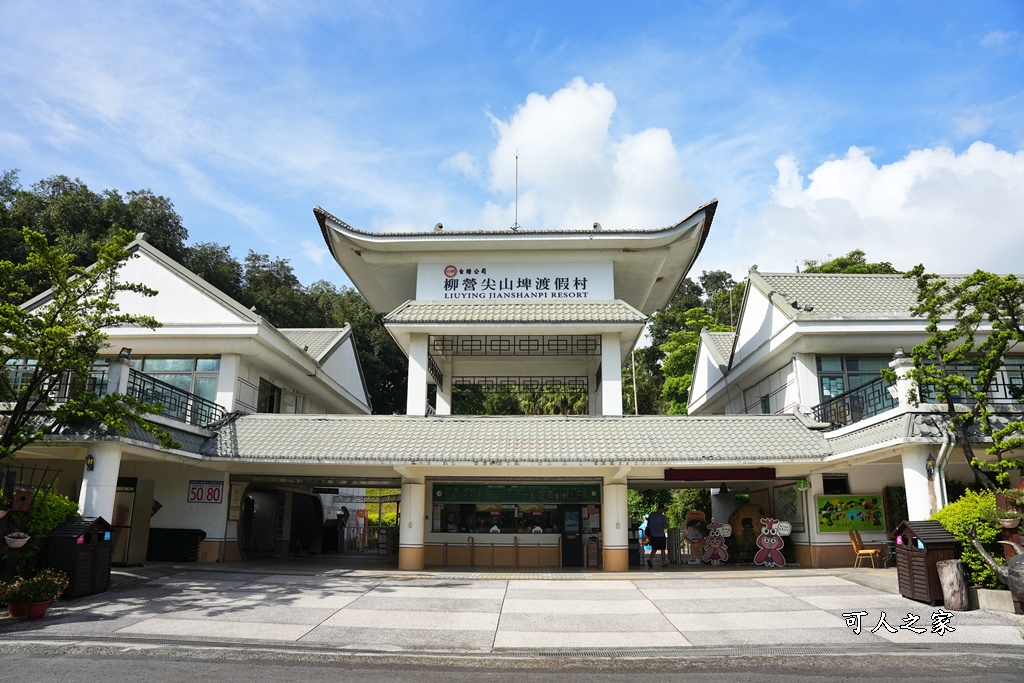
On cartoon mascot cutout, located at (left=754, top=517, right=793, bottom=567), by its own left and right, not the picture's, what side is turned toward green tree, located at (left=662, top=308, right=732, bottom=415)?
back

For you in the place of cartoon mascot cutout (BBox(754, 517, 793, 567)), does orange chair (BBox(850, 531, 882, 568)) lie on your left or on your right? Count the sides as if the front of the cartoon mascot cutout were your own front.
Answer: on your left

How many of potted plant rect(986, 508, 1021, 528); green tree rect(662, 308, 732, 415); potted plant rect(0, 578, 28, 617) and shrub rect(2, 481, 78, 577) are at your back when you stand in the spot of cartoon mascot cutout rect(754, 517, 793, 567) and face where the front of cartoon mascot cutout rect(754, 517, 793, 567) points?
1

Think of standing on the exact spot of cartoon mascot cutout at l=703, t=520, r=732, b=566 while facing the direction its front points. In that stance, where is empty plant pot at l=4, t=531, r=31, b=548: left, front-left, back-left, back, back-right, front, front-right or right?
front-right

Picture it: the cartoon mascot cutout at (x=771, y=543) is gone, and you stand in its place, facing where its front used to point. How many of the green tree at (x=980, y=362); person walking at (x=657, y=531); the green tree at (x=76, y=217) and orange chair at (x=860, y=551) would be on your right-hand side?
2

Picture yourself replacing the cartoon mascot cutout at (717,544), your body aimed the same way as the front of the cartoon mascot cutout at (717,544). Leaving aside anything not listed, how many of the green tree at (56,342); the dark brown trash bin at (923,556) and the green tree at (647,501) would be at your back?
1

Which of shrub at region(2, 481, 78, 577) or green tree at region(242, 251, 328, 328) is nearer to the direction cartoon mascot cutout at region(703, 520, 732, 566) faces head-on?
the shrub

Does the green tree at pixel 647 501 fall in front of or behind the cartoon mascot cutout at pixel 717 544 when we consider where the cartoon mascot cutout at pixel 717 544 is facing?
behind

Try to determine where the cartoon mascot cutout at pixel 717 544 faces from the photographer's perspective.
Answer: facing the viewer

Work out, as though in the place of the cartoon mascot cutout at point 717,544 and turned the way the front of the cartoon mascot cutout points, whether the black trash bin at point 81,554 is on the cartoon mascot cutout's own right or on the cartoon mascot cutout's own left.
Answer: on the cartoon mascot cutout's own right

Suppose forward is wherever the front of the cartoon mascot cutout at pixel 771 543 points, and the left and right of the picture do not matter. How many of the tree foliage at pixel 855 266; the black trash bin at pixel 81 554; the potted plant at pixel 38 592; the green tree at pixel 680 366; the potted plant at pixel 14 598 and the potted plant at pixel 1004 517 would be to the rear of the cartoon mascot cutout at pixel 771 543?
2

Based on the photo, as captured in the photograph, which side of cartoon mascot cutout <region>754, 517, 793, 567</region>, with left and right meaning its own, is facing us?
front

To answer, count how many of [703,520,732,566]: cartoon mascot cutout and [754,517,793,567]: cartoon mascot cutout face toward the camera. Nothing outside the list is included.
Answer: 2

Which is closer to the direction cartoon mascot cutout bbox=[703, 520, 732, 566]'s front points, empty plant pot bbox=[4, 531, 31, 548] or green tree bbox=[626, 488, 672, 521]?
the empty plant pot

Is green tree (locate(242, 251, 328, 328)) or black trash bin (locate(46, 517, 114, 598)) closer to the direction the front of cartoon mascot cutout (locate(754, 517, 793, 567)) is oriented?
the black trash bin

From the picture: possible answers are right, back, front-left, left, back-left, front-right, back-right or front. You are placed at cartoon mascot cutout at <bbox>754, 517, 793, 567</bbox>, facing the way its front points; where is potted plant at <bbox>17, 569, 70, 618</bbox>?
front-right
